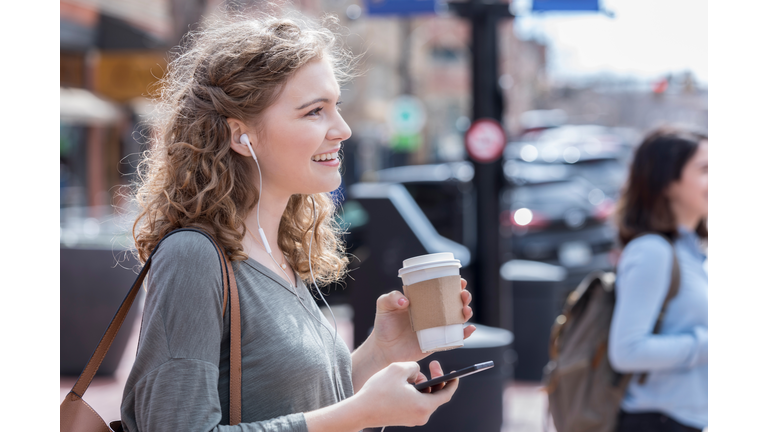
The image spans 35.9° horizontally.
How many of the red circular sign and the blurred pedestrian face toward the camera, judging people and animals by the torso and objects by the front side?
1

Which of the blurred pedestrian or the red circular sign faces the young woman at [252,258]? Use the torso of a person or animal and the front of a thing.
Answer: the red circular sign

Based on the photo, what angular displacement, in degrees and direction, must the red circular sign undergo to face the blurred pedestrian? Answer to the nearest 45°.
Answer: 0° — it already faces them

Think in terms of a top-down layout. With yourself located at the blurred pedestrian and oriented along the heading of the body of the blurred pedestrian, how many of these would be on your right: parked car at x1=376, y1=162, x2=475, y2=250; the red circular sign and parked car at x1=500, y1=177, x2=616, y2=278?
0

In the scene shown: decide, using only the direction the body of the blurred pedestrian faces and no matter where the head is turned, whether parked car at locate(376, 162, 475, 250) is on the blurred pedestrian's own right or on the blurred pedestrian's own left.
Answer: on the blurred pedestrian's own left

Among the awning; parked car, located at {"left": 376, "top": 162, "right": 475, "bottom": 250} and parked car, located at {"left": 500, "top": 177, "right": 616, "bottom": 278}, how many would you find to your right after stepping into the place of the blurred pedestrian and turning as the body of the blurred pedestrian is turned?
0

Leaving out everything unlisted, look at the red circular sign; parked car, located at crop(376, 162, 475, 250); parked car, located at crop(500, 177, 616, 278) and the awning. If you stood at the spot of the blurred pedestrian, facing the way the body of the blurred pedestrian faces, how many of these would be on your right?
0

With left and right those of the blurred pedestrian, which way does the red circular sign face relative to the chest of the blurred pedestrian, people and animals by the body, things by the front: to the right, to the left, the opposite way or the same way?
to the right

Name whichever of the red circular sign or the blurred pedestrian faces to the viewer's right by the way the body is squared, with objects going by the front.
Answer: the blurred pedestrian

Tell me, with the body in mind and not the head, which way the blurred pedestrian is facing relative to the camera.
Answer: to the viewer's right

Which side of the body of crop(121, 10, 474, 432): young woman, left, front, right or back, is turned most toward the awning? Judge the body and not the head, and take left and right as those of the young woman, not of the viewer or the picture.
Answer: left

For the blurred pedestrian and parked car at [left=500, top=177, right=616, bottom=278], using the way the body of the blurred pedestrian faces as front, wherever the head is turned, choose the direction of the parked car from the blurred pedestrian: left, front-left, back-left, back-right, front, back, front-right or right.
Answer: left

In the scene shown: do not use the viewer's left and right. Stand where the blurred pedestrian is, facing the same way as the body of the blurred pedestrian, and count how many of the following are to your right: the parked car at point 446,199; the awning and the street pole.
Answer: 0

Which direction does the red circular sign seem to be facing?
toward the camera

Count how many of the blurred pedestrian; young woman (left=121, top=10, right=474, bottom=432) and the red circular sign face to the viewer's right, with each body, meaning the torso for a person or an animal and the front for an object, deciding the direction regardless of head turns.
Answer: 2

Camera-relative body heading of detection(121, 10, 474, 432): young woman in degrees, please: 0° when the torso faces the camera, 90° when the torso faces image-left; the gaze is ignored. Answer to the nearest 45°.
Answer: approximately 270°

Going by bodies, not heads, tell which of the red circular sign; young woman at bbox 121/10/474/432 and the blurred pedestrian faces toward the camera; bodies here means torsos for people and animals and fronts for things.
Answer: the red circular sign
